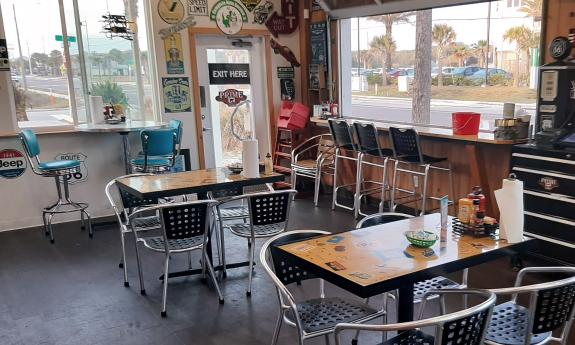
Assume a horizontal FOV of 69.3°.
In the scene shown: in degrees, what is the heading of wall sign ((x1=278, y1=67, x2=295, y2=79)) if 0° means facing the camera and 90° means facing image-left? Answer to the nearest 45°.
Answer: approximately 0°

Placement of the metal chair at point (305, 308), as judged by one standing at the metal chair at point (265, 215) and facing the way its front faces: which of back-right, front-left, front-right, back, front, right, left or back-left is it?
back-left

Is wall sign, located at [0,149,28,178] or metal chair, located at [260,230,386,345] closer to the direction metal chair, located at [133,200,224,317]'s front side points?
the wall sign

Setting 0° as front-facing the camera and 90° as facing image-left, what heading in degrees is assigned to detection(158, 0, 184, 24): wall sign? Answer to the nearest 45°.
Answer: approximately 0°

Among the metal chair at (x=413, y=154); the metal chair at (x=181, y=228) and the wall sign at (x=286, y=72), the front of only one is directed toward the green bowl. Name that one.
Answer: the wall sign

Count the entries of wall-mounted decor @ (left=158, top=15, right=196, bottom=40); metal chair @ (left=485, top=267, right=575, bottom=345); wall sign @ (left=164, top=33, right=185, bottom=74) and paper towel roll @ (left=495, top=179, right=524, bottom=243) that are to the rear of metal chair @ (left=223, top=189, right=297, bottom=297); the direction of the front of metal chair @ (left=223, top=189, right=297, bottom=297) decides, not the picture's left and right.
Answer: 2

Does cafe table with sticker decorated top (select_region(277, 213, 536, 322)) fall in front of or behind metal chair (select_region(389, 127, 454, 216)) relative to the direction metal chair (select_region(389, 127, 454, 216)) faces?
behind

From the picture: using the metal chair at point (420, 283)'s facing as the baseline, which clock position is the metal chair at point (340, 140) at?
the metal chair at point (340, 140) is roughly at 7 o'clock from the metal chair at point (420, 283).
